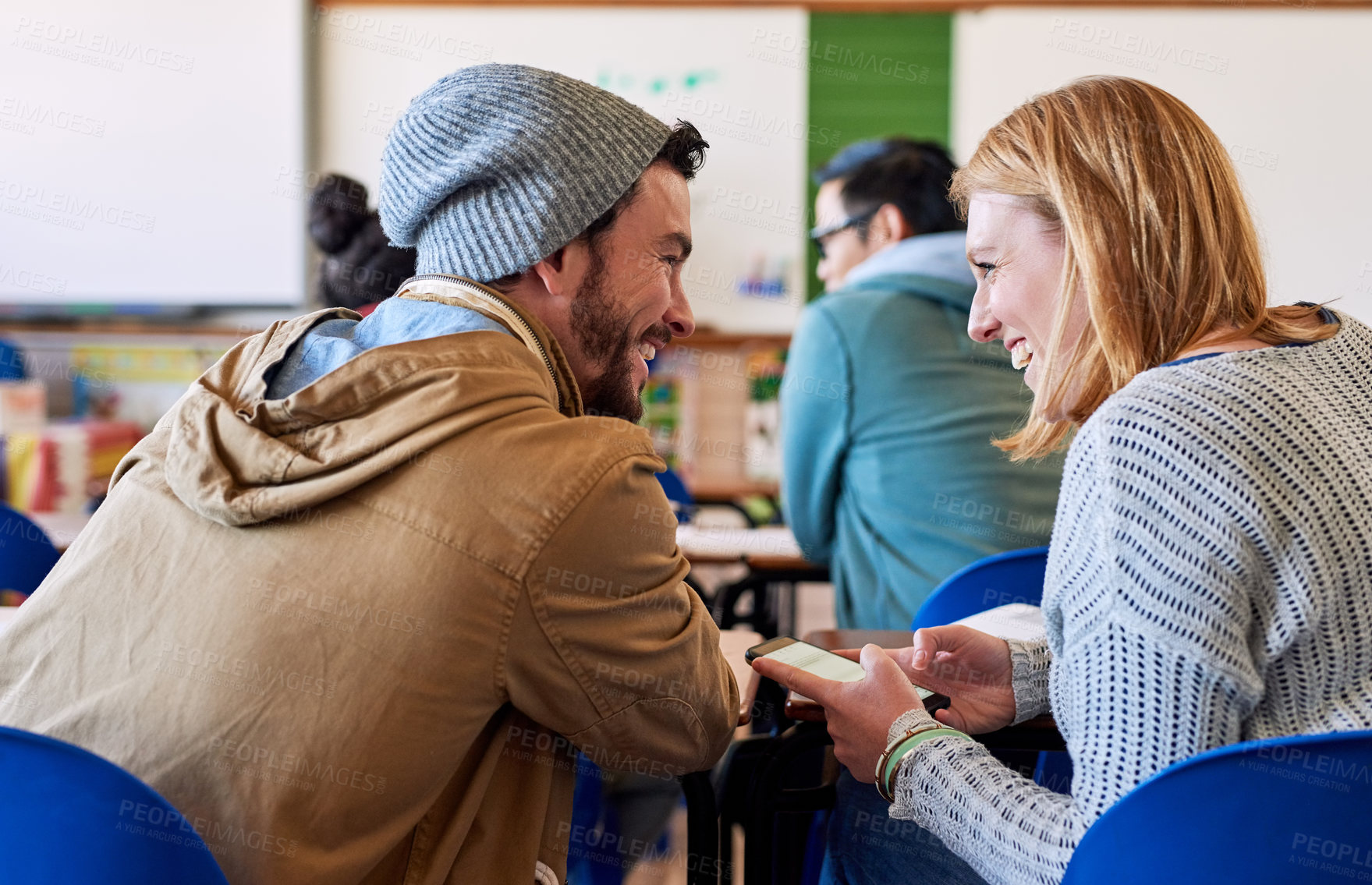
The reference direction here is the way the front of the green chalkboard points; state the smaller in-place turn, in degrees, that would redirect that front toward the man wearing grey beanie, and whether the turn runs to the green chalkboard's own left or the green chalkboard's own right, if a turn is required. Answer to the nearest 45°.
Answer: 0° — it already faces them

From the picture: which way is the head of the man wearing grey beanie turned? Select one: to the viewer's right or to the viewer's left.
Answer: to the viewer's right

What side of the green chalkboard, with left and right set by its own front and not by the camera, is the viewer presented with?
front

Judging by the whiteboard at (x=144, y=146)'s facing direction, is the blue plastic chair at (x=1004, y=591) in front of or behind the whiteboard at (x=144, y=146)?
in front

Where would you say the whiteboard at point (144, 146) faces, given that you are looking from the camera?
facing the viewer

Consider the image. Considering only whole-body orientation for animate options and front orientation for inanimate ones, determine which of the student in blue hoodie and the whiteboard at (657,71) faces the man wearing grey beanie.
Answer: the whiteboard

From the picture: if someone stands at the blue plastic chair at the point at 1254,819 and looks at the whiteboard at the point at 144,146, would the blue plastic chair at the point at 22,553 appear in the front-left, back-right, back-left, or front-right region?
front-left

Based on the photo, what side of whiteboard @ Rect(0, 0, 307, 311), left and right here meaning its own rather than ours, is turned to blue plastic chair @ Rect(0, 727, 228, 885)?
front

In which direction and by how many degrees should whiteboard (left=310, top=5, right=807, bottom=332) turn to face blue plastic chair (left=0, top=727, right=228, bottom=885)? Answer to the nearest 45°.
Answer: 0° — it already faces it

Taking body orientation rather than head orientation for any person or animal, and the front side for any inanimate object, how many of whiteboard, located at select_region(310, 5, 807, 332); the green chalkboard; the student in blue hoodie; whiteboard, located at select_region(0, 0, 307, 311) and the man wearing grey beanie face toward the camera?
3

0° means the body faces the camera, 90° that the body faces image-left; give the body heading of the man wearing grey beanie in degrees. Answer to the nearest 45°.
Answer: approximately 225°

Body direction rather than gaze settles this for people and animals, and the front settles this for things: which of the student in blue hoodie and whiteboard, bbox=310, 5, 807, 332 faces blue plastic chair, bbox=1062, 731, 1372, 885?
the whiteboard

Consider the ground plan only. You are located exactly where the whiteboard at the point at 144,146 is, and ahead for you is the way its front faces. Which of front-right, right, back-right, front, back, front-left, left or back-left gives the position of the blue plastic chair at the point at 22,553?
front

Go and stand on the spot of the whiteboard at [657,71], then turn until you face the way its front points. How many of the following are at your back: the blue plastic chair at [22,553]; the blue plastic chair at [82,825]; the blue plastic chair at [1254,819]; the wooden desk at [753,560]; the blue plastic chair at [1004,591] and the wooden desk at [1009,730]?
0

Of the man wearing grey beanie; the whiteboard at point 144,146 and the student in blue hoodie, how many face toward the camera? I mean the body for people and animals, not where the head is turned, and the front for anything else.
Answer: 1

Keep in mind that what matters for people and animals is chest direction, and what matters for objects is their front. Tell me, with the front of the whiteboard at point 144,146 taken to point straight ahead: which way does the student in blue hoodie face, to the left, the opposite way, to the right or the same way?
the opposite way

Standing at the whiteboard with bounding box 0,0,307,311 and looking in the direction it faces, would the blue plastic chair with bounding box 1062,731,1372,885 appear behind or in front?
in front
